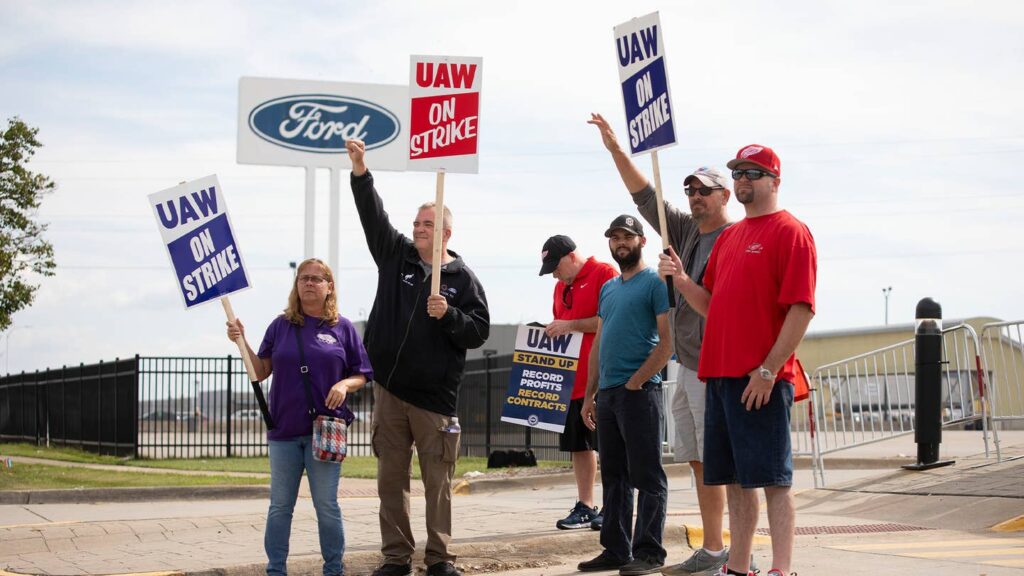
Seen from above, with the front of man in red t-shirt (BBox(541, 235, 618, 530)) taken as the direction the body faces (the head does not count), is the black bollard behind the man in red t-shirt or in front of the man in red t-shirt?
behind

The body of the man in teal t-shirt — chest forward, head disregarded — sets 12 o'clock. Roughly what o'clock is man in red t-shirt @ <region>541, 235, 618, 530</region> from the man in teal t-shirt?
The man in red t-shirt is roughly at 4 o'clock from the man in teal t-shirt.

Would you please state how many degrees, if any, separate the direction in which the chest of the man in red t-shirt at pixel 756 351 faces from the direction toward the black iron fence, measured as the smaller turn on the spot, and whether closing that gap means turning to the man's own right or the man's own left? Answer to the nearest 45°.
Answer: approximately 90° to the man's own right

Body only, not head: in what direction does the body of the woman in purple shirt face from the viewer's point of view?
toward the camera

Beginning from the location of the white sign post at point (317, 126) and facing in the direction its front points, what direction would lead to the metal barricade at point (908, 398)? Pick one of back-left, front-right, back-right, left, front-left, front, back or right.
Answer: front-left

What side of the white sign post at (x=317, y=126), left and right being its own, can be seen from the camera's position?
front

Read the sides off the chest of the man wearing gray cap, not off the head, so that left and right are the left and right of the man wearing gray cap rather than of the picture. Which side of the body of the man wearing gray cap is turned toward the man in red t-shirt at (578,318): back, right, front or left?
right

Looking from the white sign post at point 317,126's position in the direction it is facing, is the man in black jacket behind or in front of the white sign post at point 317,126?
in front

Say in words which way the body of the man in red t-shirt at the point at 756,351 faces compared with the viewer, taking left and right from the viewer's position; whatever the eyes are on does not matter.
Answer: facing the viewer and to the left of the viewer
